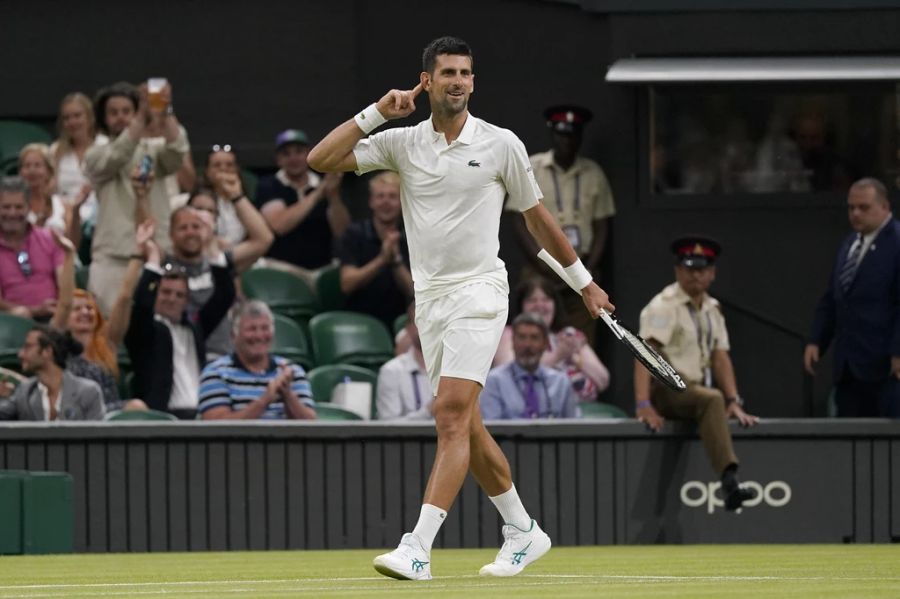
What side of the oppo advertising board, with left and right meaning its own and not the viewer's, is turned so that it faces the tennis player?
front

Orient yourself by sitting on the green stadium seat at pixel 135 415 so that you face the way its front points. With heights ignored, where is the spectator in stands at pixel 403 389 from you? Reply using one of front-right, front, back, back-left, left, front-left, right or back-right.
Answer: left

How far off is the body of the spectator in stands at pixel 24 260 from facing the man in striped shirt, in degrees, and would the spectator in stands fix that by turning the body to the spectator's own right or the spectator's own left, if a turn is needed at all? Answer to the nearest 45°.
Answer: approximately 45° to the spectator's own left

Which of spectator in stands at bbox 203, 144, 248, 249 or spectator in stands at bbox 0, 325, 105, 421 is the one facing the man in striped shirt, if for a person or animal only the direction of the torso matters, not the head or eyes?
spectator in stands at bbox 203, 144, 248, 249

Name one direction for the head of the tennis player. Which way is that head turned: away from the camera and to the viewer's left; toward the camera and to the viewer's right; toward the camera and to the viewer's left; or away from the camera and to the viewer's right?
toward the camera and to the viewer's right

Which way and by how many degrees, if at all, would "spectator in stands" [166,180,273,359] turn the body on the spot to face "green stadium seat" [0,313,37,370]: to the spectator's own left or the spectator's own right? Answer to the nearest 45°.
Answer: approximately 90° to the spectator's own right

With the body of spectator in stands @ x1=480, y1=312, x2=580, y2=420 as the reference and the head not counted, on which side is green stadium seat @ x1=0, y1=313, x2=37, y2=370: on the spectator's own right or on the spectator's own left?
on the spectator's own right

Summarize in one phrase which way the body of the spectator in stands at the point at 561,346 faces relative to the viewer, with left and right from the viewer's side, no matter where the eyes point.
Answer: facing the viewer

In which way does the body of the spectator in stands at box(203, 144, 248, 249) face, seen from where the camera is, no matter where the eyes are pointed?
toward the camera
